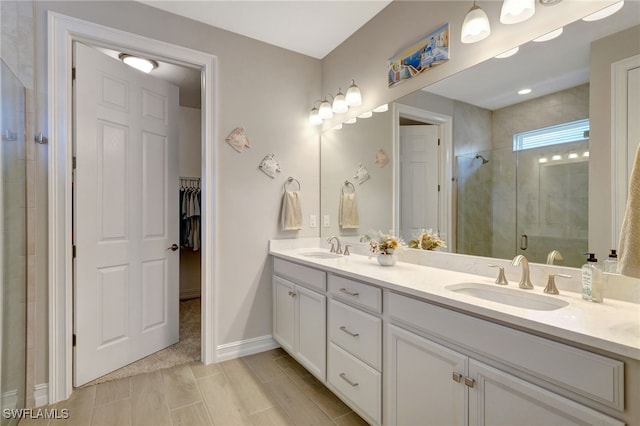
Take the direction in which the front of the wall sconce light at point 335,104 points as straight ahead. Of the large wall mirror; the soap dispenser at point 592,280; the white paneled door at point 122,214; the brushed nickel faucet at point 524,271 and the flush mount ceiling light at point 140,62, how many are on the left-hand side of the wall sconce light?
3

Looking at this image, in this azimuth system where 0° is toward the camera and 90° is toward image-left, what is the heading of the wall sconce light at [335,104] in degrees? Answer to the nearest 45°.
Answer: approximately 45°

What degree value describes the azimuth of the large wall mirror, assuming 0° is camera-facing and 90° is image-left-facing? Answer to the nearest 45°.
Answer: approximately 45°

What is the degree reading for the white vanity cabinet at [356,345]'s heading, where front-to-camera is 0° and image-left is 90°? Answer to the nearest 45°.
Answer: approximately 45°
